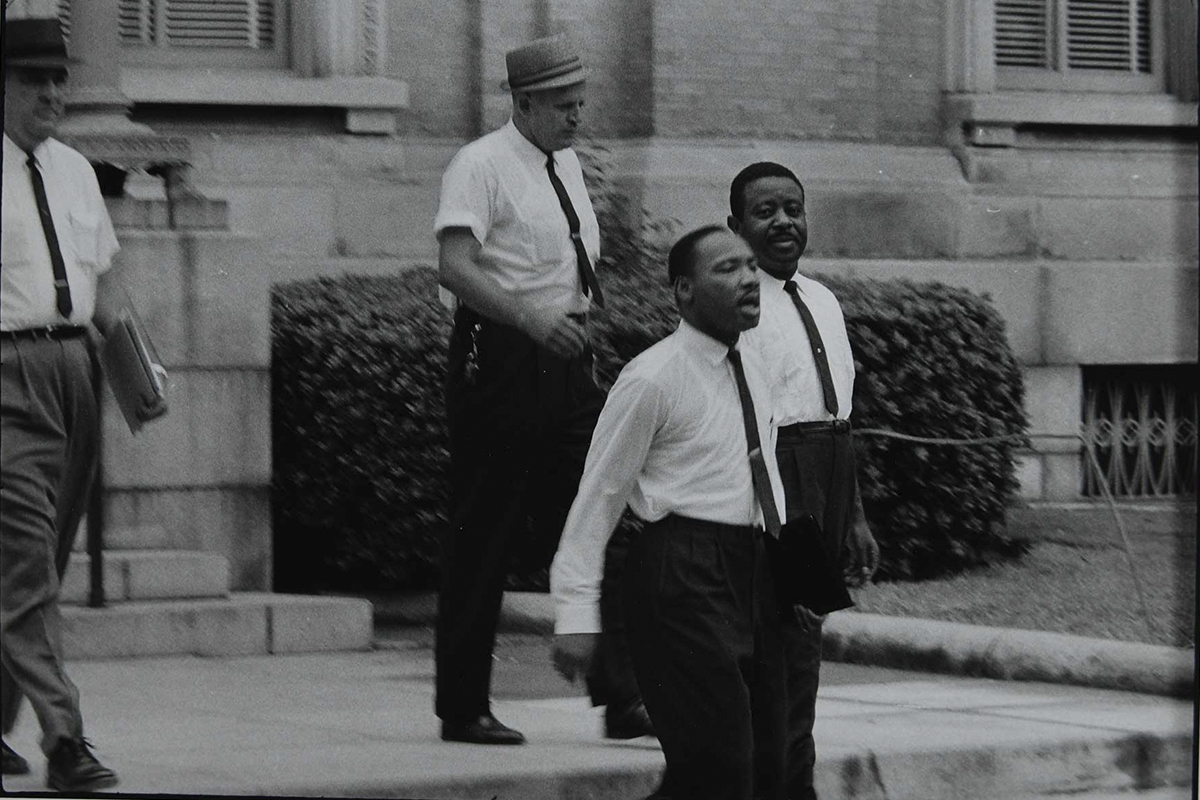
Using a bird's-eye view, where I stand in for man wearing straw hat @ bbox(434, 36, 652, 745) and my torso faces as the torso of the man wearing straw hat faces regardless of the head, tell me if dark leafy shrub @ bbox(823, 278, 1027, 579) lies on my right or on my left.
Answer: on my left

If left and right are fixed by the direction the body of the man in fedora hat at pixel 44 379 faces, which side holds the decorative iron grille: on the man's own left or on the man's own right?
on the man's own left

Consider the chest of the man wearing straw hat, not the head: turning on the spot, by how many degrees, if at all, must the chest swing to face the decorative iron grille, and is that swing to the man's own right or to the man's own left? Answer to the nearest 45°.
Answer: approximately 90° to the man's own left

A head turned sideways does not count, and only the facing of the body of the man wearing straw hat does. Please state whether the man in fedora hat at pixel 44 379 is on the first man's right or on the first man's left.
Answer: on the first man's right

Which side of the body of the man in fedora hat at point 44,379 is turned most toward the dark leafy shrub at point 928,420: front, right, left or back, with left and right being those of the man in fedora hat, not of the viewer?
left

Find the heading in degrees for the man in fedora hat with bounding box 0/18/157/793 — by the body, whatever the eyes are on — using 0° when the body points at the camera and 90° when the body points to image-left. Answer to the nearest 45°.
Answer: approximately 315°

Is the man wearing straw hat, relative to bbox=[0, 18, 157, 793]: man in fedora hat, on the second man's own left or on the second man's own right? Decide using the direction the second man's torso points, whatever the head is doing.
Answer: on the second man's own left
